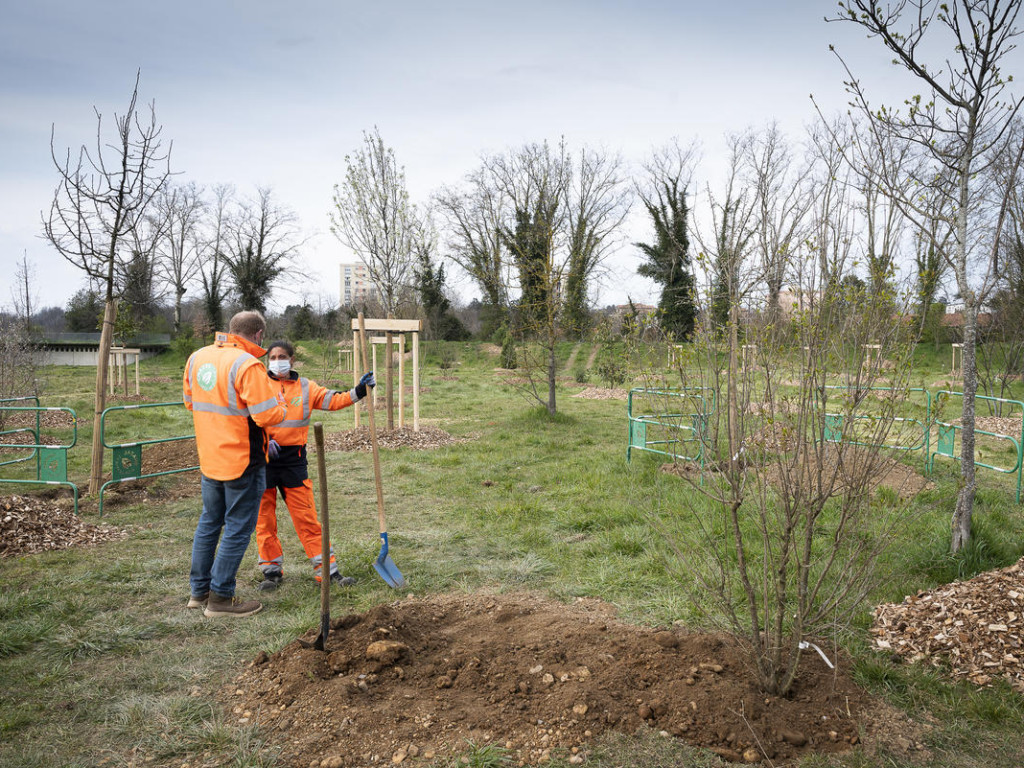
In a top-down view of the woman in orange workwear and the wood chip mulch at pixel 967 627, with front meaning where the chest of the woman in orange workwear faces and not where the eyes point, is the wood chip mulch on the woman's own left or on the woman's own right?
on the woman's own left

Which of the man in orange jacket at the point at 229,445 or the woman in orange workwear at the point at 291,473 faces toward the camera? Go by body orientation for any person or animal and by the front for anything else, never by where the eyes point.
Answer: the woman in orange workwear

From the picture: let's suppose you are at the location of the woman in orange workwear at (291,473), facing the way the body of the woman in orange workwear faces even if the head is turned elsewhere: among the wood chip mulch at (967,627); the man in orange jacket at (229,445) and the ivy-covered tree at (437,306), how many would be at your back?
1

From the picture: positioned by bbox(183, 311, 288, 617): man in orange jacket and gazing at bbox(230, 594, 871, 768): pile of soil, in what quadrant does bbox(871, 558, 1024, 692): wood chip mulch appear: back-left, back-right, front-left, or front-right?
front-left

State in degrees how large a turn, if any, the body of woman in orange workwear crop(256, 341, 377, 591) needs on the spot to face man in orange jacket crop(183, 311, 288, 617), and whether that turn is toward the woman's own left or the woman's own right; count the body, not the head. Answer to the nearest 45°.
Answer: approximately 45° to the woman's own right

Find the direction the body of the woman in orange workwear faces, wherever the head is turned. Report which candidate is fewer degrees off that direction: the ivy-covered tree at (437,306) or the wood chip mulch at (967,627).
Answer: the wood chip mulch

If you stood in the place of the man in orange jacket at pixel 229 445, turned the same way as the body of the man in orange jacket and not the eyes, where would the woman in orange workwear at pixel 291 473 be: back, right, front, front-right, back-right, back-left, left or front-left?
front

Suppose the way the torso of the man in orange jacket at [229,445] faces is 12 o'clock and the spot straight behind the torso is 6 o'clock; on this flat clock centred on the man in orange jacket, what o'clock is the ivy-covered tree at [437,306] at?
The ivy-covered tree is roughly at 11 o'clock from the man in orange jacket.

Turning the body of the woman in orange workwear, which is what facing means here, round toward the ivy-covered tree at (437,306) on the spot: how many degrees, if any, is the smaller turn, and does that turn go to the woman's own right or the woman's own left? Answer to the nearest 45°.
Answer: approximately 180°

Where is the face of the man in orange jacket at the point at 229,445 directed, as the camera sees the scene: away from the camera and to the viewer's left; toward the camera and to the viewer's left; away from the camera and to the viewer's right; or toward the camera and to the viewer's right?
away from the camera and to the viewer's right

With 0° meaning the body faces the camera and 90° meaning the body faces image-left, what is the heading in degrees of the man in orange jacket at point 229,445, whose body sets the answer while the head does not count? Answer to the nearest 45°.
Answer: approximately 225°

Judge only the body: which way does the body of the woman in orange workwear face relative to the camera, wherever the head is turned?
toward the camera

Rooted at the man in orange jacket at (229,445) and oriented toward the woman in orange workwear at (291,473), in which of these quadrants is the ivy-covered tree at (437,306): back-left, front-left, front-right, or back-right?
front-left

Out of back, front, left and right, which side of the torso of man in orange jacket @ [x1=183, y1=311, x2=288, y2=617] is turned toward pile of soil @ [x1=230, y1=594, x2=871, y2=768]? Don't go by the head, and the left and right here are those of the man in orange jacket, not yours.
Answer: right

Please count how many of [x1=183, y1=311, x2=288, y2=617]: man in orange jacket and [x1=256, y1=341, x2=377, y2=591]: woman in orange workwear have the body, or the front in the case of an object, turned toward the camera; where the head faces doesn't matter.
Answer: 1

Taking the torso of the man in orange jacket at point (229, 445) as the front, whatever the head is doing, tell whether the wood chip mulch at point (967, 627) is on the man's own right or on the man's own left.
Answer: on the man's own right

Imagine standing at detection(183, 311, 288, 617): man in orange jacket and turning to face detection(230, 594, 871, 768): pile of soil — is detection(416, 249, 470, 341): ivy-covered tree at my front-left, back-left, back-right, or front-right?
back-left
